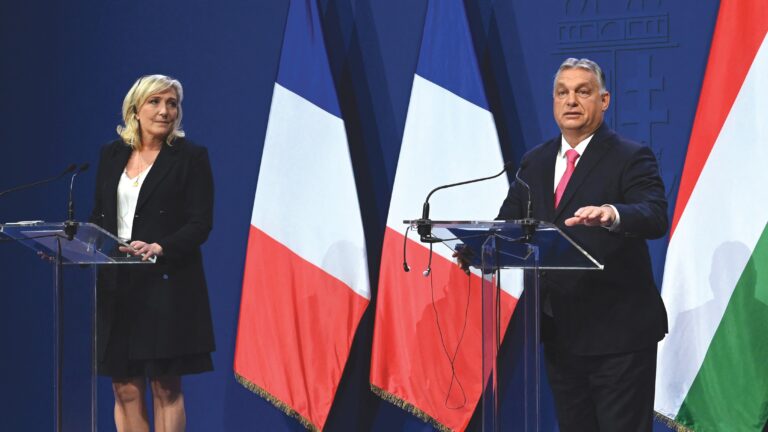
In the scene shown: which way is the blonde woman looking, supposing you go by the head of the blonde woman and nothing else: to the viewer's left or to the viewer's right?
to the viewer's right

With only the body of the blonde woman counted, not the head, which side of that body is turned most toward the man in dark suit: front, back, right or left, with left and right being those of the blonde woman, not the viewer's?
left

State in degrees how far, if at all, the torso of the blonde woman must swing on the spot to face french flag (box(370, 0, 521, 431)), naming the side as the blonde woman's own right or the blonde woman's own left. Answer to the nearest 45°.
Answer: approximately 135° to the blonde woman's own left

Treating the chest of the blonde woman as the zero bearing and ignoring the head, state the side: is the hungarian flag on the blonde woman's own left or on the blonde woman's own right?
on the blonde woman's own left

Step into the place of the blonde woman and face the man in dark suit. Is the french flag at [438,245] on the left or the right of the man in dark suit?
left

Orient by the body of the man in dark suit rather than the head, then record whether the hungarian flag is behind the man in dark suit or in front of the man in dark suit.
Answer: behind

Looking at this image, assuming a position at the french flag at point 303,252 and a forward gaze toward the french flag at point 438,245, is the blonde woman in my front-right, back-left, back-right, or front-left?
back-right

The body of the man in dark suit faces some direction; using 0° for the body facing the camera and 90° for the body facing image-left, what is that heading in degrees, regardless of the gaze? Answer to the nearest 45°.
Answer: approximately 45°

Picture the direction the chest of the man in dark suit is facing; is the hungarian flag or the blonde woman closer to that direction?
the blonde woman

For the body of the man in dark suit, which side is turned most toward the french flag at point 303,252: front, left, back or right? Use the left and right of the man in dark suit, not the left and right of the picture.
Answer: right
